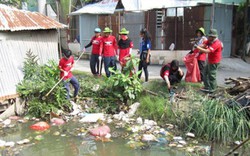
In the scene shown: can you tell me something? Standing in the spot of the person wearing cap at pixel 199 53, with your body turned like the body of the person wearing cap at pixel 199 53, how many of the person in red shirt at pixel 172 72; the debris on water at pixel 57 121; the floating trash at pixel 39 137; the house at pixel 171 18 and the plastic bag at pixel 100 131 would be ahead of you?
4

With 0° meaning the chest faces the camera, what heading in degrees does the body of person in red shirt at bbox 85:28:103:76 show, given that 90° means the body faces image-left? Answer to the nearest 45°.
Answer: approximately 45°

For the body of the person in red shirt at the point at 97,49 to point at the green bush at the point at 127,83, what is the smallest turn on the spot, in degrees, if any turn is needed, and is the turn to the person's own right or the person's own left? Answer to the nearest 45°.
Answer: approximately 45° to the person's own left

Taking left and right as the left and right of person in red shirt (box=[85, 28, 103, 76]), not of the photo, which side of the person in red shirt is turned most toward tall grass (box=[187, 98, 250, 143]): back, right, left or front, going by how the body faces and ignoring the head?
left

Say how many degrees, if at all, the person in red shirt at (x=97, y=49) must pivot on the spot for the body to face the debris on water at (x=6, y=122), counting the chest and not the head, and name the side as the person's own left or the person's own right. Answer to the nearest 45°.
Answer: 0° — they already face it

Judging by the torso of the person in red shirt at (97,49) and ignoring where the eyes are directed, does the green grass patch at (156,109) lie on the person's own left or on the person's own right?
on the person's own left

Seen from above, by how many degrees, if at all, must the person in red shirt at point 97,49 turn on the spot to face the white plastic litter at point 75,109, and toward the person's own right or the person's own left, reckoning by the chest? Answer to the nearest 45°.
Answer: approximately 45° to the person's own left

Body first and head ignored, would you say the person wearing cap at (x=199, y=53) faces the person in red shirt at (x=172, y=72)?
yes

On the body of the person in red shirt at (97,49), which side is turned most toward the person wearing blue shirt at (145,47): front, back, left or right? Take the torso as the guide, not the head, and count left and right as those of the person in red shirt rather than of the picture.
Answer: left

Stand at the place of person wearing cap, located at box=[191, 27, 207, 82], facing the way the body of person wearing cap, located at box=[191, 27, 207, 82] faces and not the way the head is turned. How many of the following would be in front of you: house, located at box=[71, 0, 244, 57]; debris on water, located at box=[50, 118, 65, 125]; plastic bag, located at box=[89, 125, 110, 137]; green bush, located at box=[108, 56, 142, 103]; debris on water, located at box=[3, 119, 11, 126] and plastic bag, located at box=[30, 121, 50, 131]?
5

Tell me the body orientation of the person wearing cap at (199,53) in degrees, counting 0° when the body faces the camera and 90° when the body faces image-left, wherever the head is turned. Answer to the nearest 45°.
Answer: approximately 45°

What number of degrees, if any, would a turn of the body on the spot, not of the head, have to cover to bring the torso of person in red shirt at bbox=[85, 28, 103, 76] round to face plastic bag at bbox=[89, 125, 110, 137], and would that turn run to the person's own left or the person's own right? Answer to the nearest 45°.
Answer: approximately 45° to the person's own left

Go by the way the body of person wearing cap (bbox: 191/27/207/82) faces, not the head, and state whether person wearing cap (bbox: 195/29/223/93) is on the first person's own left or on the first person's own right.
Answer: on the first person's own left

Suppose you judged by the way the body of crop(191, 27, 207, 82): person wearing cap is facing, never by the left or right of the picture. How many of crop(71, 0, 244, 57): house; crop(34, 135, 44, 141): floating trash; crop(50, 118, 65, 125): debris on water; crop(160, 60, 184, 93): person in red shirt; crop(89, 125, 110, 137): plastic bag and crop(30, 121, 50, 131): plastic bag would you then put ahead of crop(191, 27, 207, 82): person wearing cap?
5

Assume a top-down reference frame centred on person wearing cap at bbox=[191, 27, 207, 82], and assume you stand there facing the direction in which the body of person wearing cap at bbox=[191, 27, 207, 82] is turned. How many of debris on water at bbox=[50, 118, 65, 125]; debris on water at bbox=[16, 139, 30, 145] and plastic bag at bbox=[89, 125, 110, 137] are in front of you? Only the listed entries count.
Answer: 3

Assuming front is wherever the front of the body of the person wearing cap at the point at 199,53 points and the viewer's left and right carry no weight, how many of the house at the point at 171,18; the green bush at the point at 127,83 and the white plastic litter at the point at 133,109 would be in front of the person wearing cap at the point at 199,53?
2

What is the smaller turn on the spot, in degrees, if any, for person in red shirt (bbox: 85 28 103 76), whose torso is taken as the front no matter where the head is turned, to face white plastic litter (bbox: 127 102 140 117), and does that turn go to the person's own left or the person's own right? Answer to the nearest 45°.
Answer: approximately 45° to the person's own left
